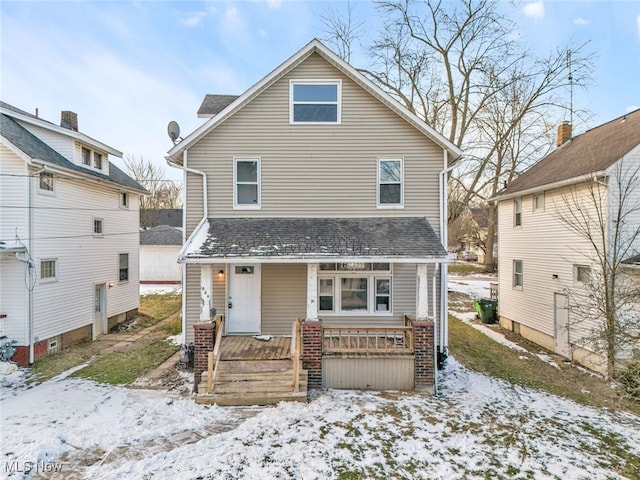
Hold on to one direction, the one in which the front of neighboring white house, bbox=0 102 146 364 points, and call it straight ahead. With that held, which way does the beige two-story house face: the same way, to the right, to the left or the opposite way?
the same way

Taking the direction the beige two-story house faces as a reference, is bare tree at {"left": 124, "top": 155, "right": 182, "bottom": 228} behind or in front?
behind

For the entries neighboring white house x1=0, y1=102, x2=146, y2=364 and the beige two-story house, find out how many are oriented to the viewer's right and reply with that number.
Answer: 0

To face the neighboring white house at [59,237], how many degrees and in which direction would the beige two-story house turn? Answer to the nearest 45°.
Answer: approximately 90° to its right

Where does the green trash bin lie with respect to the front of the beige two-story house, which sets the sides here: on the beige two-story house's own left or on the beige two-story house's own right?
on the beige two-story house's own left

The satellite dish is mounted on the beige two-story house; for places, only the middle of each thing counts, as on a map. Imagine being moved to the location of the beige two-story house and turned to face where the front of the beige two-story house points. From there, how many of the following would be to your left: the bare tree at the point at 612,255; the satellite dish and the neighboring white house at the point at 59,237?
1

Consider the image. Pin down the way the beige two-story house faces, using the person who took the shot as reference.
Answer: facing the viewer

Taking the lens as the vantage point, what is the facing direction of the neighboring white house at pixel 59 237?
facing the viewer and to the left of the viewer

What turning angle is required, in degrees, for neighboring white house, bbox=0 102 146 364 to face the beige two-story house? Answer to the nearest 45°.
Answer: approximately 90° to its left

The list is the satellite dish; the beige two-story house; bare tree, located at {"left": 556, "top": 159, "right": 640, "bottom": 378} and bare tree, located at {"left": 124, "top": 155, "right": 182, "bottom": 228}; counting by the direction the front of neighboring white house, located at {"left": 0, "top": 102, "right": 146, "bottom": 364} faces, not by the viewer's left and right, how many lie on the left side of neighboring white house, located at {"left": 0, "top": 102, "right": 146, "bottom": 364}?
3

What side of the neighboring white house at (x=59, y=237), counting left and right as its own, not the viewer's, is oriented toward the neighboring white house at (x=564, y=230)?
left

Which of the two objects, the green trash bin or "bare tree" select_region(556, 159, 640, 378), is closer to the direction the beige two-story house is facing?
the bare tree
